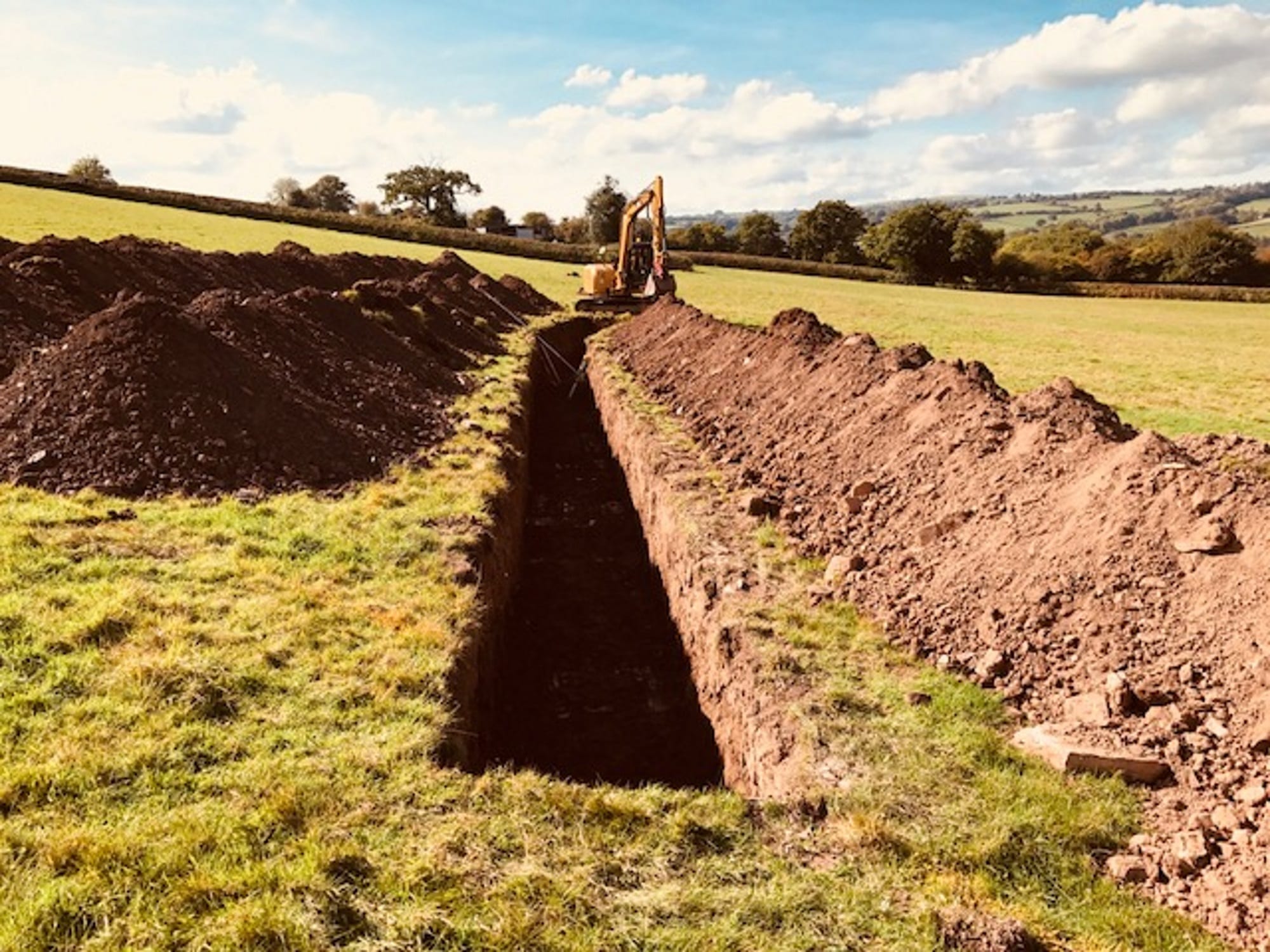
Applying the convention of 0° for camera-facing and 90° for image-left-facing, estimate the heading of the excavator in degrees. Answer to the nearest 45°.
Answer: approximately 315°

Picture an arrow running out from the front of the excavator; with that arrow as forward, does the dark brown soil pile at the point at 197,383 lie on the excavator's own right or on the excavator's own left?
on the excavator's own right
